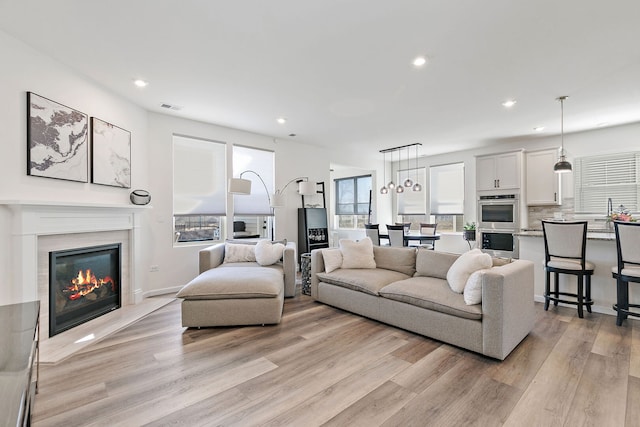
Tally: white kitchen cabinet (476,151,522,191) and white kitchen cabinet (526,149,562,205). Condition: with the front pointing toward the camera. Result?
2

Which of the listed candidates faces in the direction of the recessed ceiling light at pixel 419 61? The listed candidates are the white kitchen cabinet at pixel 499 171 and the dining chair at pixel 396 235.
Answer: the white kitchen cabinet

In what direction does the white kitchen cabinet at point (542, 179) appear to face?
toward the camera

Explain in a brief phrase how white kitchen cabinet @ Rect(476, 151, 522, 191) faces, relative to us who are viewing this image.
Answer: facing the viewer

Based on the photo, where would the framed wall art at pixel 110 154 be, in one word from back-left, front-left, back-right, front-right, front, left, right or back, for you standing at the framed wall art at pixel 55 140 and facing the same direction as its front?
left

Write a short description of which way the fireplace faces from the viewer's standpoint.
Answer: facing the viewer and to the right of the viewer

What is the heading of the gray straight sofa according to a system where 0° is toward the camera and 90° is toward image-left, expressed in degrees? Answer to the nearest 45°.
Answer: approximately 45°

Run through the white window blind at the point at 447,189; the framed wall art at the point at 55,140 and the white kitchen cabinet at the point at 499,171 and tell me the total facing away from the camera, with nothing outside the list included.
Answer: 0

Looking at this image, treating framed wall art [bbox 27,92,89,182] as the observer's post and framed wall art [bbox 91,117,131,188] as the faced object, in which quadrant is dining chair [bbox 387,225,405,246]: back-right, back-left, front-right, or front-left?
front-right

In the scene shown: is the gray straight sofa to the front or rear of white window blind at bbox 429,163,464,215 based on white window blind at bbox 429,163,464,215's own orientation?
to the front

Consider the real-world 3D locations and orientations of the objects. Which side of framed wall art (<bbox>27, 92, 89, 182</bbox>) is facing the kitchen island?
front

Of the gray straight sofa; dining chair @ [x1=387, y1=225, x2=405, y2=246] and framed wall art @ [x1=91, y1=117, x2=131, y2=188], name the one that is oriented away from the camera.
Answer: the dining chair

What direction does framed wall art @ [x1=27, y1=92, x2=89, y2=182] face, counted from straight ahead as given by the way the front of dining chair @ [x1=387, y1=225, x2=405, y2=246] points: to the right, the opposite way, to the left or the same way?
to the right

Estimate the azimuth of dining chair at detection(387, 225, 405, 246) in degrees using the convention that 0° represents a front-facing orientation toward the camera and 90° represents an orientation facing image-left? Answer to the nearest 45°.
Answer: approximately 180°

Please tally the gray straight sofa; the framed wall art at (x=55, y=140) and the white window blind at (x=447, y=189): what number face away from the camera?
0

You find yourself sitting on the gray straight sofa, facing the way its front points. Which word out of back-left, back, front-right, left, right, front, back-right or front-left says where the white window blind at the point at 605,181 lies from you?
back

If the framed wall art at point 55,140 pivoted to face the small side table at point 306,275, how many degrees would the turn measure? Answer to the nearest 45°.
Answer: approximately 45° to its left

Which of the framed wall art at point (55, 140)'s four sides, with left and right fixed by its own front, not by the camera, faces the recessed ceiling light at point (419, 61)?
front
